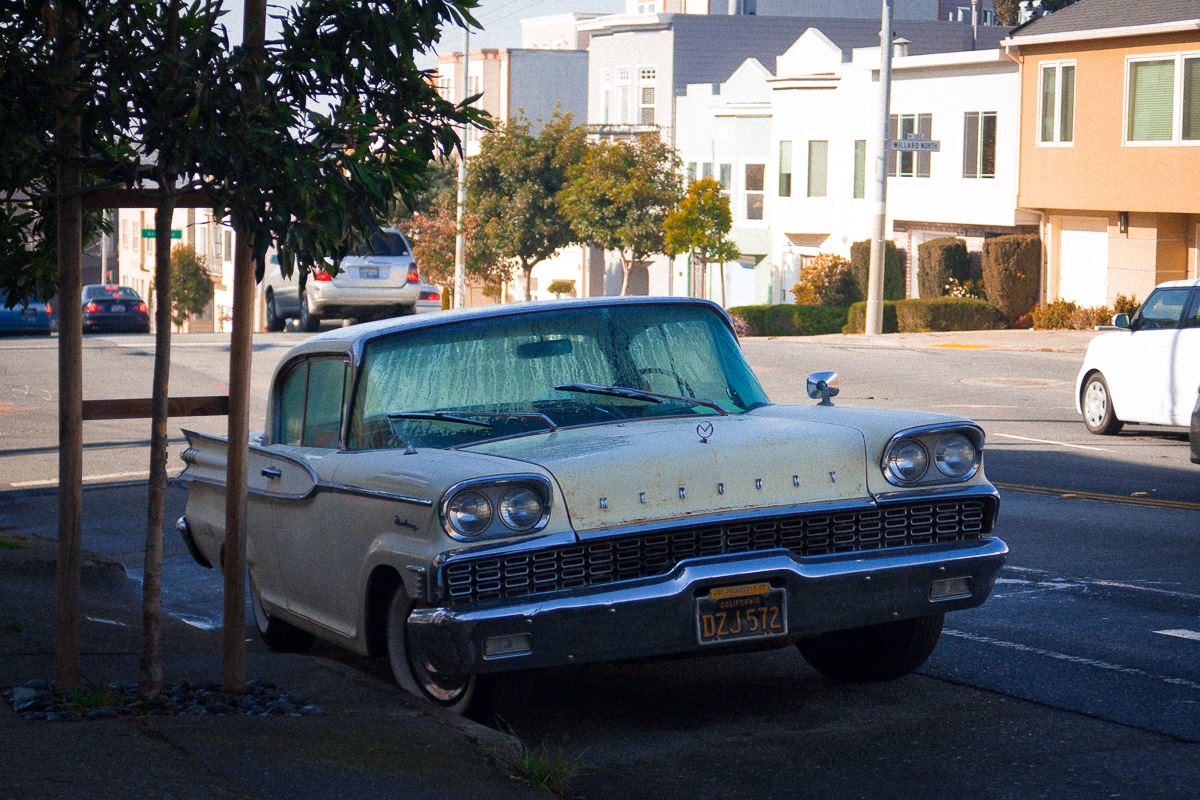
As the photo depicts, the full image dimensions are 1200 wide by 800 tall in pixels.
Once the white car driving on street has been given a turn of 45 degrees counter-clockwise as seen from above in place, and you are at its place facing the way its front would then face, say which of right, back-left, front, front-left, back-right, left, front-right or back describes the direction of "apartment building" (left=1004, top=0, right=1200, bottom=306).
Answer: right

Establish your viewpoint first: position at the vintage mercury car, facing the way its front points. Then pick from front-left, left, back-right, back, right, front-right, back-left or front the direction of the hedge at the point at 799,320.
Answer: back-left

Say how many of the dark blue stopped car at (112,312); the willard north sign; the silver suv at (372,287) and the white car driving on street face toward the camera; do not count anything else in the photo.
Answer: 1

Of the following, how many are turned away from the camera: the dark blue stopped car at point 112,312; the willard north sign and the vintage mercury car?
1

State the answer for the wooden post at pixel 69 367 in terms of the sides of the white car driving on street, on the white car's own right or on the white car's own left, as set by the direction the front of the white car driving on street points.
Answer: on the white car's own left

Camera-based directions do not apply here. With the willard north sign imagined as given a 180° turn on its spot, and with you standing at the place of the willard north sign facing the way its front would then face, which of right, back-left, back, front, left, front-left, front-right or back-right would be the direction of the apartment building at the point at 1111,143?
front-right

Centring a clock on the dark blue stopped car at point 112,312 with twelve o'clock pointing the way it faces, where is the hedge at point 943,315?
The hedge is roughly at 4 o'clock from the dark blue stopped car.

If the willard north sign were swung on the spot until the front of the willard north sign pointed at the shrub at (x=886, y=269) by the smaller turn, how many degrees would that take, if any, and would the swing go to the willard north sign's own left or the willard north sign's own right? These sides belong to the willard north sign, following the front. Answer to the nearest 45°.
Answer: approximately 180°

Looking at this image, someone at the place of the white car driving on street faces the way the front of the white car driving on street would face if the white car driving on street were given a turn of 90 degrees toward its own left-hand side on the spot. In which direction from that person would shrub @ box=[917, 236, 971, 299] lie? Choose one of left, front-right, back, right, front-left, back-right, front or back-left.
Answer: back-right

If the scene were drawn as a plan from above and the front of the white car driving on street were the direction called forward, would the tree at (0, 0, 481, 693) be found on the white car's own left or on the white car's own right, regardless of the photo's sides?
on the white car's own left

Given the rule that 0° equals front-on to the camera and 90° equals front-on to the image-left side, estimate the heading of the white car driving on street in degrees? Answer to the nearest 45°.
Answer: approximately 135°

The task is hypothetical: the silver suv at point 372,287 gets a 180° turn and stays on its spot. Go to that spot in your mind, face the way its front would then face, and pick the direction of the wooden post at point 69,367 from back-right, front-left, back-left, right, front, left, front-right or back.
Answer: front-right

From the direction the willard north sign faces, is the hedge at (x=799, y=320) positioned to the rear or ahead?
to the rear

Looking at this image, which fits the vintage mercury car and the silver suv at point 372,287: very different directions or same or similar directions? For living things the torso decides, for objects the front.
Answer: very different directions

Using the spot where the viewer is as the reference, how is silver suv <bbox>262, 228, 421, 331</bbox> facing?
facing away from the viewer and to the left of the viewer

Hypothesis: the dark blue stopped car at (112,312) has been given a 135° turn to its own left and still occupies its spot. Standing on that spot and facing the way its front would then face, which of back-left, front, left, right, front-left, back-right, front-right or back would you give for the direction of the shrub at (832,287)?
back-left

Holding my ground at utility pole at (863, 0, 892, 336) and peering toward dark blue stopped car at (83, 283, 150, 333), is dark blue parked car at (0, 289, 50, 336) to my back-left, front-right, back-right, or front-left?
front-left

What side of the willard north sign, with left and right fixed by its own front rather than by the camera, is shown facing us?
front

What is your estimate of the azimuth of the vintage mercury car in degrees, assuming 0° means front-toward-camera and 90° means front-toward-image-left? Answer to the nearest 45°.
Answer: approximately 315°

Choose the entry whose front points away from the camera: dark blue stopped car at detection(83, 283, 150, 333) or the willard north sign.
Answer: the dark blue stopped car
